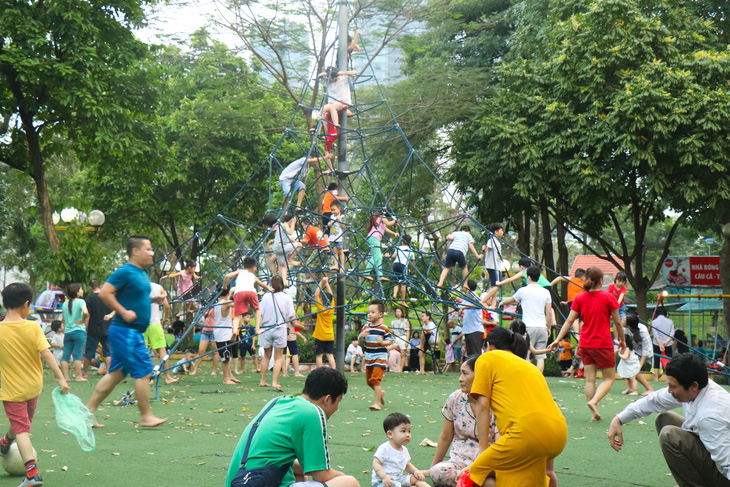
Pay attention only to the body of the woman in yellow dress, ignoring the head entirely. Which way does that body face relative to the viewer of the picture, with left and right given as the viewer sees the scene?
facing away from the viewer and to the left of the viewer

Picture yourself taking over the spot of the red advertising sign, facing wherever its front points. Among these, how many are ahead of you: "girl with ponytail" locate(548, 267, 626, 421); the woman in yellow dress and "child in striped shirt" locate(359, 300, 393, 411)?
3

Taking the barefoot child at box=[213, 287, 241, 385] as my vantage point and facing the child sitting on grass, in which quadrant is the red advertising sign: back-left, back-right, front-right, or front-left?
back-left

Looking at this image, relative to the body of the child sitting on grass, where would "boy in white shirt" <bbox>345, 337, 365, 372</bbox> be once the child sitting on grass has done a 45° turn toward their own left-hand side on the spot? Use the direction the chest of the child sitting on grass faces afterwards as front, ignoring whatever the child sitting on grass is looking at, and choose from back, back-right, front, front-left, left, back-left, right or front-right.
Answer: left

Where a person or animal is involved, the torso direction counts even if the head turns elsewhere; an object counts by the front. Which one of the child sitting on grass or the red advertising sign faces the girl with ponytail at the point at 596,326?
the red advertising sign

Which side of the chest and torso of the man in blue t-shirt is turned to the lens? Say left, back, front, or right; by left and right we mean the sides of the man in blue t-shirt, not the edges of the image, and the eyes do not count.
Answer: right

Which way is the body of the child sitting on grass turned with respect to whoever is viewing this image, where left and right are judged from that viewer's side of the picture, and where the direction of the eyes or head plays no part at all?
facing the viewer and to the right of the viewer
